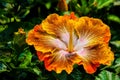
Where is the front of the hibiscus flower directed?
toward the camera
